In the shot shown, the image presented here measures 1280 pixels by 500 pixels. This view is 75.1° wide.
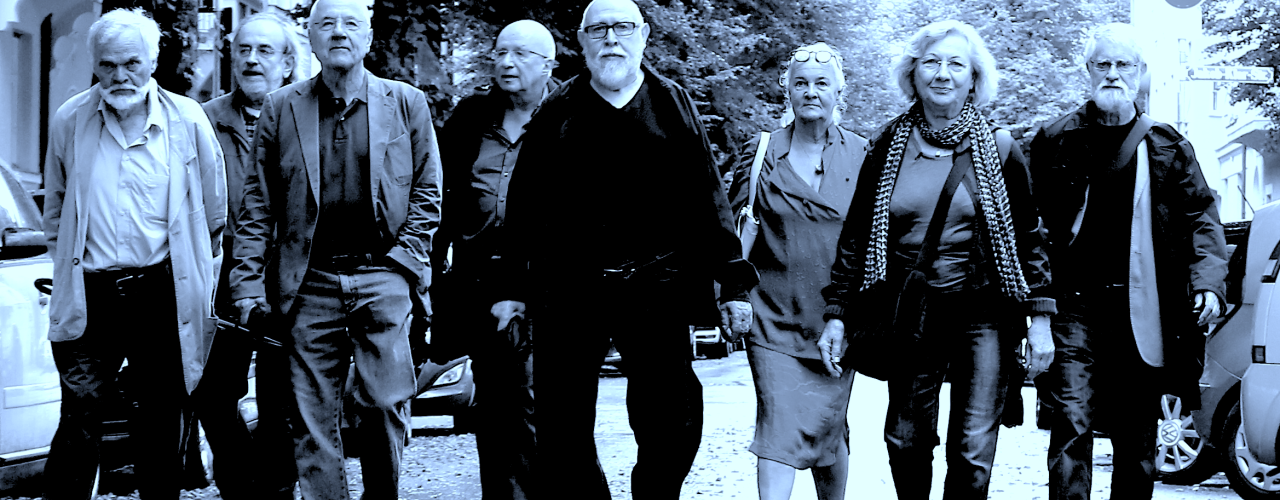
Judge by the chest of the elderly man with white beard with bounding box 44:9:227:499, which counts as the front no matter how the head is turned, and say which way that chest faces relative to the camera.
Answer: toward the camera

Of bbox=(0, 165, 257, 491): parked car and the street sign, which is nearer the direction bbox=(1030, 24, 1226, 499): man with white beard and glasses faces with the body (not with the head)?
the parked car

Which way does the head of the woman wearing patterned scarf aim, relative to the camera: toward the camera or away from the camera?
toward the camera

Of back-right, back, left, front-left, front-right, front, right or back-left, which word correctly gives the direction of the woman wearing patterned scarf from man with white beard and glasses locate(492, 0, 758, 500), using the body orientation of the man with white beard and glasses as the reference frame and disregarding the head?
left

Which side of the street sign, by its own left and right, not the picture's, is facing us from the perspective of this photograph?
front

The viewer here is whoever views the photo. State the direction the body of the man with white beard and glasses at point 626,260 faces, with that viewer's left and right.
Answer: facing the viewer

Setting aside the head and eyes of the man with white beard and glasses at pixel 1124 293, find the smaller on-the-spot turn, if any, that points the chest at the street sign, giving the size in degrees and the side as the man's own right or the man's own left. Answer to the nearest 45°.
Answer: approximately 180°

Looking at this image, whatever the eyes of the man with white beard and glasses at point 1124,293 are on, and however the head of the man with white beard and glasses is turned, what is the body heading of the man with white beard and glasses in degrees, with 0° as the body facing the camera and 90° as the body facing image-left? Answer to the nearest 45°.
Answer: approximately 0°

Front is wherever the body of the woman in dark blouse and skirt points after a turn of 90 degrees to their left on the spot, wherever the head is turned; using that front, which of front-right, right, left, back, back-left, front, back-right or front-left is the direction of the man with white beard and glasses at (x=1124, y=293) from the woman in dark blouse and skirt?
front
